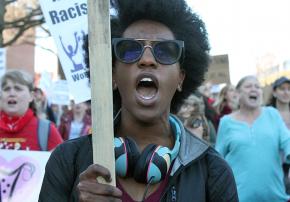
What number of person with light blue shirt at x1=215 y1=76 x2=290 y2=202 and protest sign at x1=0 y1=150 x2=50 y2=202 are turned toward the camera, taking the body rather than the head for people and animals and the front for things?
2

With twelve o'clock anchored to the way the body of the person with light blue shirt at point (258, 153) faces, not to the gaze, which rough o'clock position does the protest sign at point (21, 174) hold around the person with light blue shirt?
The protest sign is roughly at 2 o'clock from the person with light blue shirt.

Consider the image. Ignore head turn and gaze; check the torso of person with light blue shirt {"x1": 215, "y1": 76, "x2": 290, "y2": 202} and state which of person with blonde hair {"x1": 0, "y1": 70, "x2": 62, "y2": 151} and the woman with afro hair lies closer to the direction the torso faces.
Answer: the woman with afro hair

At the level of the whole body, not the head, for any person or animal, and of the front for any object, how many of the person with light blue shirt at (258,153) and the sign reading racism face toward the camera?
2
